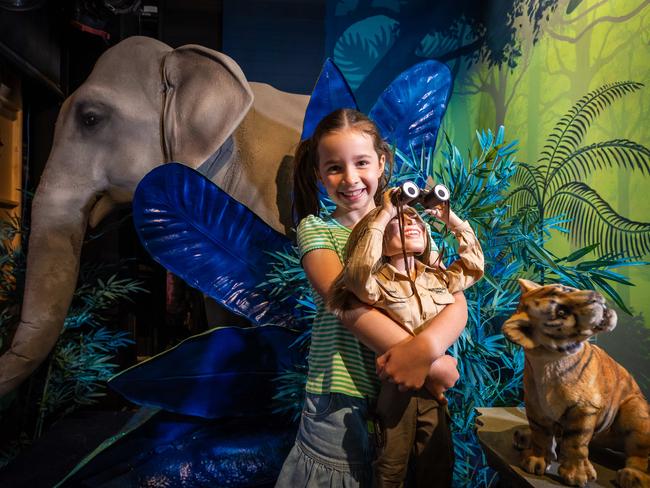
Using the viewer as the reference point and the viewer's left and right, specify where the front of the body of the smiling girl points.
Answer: facing the viewer and to the right of the viewer

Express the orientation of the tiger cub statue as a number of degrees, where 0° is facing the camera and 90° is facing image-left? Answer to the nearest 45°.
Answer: approximately 45°

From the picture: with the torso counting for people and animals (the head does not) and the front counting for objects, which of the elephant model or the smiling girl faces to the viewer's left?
the elephant model

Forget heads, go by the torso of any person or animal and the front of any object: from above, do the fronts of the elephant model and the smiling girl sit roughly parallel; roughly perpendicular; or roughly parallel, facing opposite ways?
roughly perpendicular

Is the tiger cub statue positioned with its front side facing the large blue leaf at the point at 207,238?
no

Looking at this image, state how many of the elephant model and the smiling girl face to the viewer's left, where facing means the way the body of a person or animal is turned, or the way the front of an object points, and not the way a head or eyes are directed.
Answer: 1

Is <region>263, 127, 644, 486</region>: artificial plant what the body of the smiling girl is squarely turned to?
no

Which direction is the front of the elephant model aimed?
to the viewer's left

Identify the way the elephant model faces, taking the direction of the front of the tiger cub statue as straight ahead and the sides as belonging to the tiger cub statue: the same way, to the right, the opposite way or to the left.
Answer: the same way

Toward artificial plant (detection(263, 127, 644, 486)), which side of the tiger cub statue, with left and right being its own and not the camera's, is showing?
right

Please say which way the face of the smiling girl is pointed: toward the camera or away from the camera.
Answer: toward the camera

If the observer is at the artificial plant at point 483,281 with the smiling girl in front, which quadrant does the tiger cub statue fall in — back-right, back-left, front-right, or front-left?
front-left

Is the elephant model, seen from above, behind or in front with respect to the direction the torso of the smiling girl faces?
behind

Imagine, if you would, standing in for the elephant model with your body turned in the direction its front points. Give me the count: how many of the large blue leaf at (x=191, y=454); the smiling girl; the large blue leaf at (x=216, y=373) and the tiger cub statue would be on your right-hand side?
0
